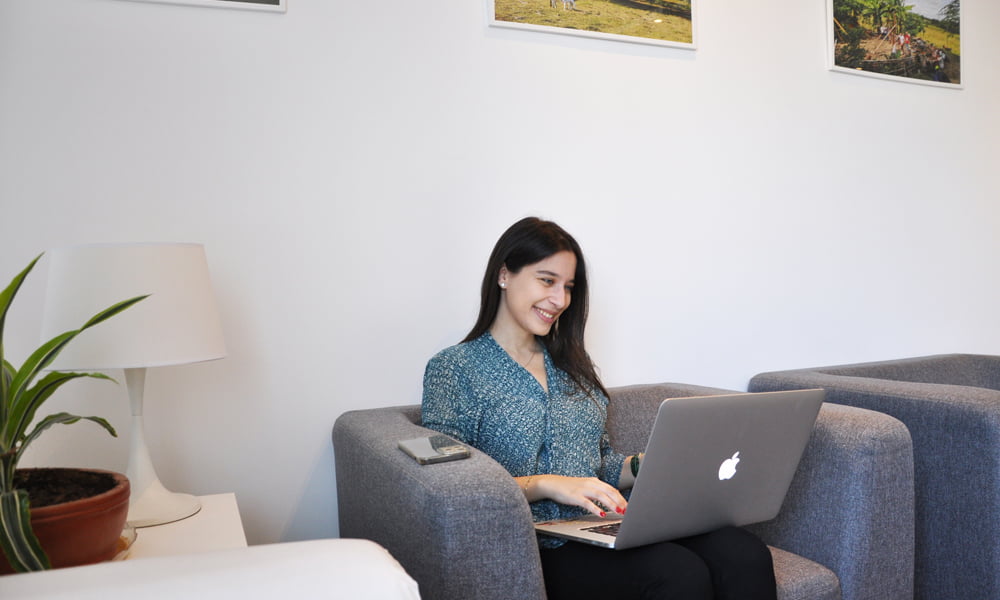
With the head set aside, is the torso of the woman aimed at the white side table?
no

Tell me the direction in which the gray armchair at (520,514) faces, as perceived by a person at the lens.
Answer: facing the viewer and to the right of the viewer

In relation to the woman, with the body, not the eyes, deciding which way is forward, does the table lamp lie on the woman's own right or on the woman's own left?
on the woman's own right

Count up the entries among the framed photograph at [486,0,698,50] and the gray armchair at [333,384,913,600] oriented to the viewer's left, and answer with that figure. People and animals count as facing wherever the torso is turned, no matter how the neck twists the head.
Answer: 0

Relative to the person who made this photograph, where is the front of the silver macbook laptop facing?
facing away from the viewer and to the left of the viewer

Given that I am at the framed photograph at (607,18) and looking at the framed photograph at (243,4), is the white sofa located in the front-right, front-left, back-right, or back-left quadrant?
front-left

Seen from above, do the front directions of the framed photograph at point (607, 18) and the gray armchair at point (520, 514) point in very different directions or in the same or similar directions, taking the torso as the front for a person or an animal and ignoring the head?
same or similar directions

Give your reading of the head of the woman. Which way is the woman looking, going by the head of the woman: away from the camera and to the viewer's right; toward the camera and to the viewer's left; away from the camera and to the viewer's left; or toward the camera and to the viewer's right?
toward the camera and to the viewer's right

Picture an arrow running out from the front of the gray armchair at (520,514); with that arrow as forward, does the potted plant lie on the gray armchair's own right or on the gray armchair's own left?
on the gray armchair's own right

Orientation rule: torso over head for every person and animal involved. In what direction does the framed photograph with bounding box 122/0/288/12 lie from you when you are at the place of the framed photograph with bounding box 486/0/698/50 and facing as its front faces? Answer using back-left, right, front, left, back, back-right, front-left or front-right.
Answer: right

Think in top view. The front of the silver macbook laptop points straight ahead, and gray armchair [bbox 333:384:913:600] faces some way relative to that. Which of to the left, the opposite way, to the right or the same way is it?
the opposite way

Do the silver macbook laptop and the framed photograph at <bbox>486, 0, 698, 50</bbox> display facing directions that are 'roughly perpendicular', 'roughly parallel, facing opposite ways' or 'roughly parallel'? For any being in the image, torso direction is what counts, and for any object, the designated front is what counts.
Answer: roughly parallel, facing opposite ways

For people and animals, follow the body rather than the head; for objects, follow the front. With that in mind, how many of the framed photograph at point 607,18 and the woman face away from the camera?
0

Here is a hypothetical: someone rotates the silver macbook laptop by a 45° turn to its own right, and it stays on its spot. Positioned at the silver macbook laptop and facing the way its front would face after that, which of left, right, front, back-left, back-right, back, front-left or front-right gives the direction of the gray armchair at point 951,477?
front-right

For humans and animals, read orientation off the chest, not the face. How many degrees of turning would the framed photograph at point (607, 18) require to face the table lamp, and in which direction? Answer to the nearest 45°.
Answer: approximately 90° to its right

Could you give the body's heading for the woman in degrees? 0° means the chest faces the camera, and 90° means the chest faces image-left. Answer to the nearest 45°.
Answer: approximately 315°

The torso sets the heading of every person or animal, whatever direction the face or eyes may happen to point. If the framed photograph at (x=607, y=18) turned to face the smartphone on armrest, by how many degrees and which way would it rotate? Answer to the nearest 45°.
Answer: approximately 45° to its right

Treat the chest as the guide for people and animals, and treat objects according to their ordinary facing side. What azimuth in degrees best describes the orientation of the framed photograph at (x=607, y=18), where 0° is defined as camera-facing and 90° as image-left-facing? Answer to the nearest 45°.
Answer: approximately 315°

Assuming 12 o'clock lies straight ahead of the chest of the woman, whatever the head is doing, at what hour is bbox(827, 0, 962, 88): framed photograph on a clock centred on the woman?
The framed photograph is roughly at 9 o'clock from the woman.
